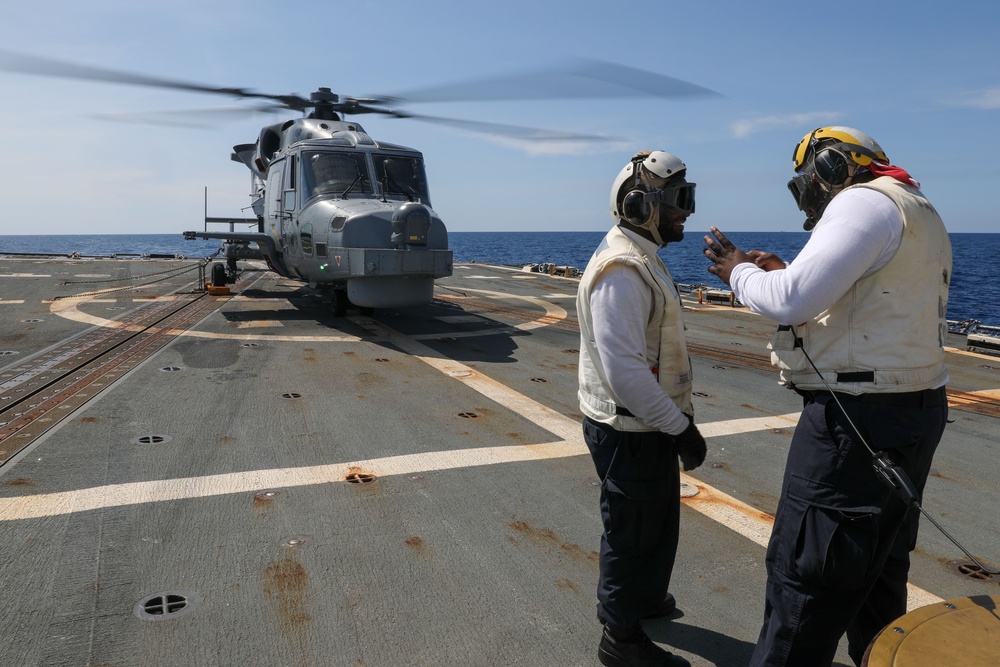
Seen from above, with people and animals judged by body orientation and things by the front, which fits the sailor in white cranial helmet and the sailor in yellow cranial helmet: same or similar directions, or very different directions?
very different directions

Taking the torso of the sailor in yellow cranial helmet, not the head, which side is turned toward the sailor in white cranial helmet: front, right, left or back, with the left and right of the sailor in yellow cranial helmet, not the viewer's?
front

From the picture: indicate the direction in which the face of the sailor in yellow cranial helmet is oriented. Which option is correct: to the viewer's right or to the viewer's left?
to the viewer's left

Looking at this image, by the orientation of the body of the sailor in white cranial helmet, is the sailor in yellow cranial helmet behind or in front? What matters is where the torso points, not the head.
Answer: in front

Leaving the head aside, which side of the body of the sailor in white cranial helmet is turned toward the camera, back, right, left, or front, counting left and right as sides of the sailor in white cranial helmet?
right

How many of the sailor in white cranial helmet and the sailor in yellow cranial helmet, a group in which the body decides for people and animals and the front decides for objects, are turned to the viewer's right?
1

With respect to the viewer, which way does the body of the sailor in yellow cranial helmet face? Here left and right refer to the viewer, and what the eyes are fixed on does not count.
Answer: facing to the left of the viewer
